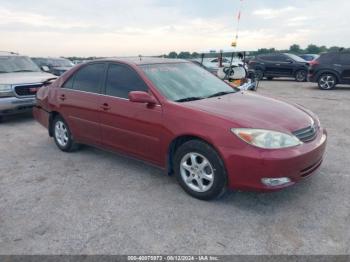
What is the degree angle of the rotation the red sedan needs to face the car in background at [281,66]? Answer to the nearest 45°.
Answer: approximately 135° to its left

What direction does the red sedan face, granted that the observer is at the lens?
facing the viewer and to the right of the viewer

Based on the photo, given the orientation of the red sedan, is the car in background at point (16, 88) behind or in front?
behind

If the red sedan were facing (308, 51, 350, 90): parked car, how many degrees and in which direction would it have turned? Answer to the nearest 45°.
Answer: approximately 90° to its left

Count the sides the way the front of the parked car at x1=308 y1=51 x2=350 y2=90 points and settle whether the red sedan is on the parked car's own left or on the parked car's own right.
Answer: on the parked car's own right

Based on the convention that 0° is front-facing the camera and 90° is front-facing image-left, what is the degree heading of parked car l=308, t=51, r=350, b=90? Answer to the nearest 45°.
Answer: approximately 270°

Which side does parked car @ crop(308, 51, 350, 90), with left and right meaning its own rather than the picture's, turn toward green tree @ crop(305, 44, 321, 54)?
left

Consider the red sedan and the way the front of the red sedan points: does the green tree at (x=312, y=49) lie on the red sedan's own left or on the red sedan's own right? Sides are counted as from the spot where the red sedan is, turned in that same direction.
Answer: on the red sedan's own left

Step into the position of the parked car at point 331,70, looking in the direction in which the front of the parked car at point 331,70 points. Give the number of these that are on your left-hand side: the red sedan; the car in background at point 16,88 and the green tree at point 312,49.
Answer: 1

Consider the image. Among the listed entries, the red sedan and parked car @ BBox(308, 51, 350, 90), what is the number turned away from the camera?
0
